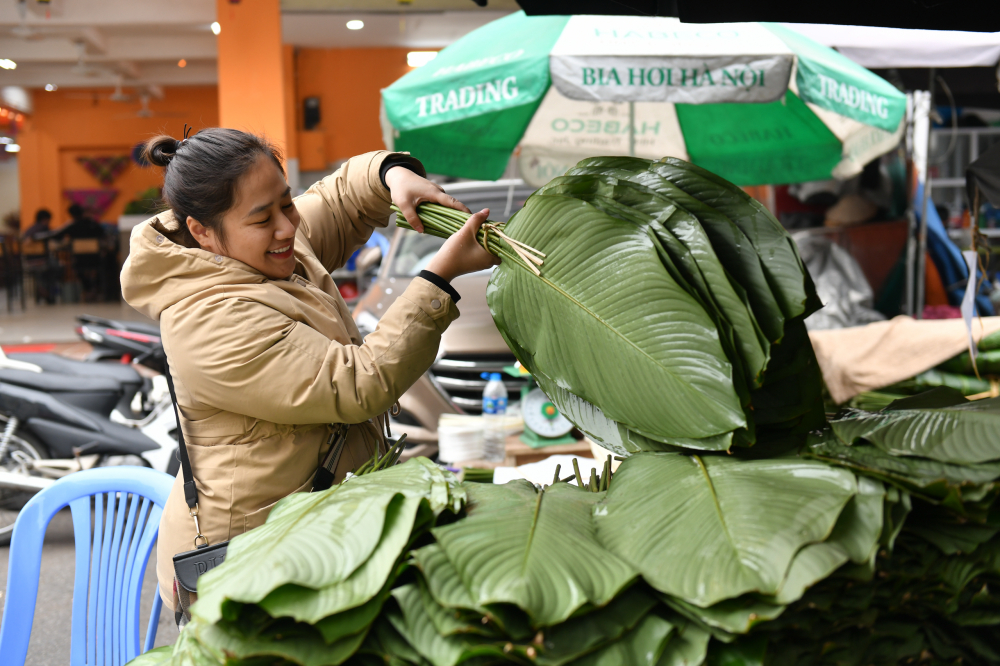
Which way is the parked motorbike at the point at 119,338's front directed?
to the viewer's right

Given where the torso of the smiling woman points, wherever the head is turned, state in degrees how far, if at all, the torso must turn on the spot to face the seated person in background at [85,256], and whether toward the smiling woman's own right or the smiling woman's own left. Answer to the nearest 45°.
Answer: approximately 135° to the smiling woman's own left

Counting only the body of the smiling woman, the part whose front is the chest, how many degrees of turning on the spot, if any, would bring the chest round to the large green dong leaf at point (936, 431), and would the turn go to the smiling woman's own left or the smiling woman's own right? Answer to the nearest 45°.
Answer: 0° — they already face it

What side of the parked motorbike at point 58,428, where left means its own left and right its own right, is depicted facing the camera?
right

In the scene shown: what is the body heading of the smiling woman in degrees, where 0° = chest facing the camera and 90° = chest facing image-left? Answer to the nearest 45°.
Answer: approximately 315°

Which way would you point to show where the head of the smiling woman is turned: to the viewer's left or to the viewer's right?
to the viewer's right

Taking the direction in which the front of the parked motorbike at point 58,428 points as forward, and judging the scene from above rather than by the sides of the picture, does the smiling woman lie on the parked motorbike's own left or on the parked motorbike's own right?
on the parked motorbike's own right
